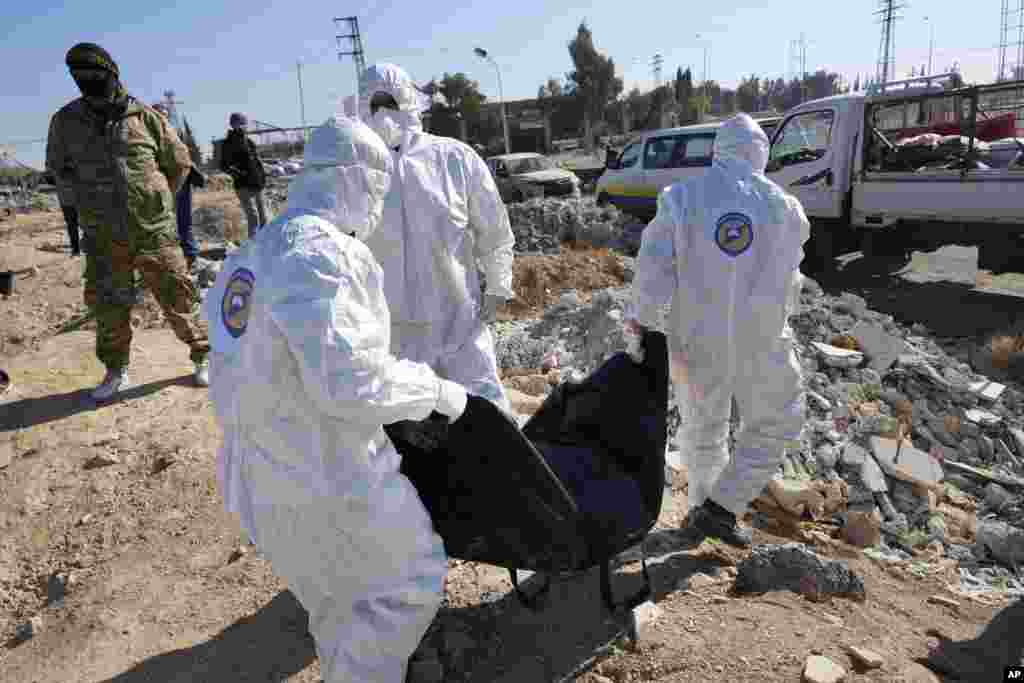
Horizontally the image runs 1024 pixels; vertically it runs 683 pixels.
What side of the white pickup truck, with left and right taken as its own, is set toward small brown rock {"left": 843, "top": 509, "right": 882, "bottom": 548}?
left

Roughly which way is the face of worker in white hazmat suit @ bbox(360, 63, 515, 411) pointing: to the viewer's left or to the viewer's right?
to the viewer's left

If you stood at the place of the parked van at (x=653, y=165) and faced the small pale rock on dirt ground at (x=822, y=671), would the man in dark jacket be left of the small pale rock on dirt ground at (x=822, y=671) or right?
right

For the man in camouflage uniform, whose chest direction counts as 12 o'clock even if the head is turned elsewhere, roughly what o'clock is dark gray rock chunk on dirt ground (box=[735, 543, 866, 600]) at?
The dark gray rock chunk on dirt ground is roughly at 11 o'clock from the man in camouflage uniform.

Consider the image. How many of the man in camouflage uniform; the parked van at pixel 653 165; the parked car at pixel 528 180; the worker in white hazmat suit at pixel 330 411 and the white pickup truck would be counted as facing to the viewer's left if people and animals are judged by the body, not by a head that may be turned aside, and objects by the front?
2

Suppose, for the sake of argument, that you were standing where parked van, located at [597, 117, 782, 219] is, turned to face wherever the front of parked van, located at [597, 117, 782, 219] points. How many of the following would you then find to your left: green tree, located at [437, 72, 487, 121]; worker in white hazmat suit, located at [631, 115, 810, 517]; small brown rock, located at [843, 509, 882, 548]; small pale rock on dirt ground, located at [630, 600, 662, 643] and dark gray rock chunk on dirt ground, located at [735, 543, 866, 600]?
4

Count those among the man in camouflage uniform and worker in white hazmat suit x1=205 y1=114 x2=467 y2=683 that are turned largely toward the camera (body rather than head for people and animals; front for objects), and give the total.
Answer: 1

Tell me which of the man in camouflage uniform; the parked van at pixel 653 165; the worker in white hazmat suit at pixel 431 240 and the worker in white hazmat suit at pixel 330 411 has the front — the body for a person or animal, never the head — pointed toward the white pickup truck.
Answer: the worker in white hazmat suit at pixel 330 411

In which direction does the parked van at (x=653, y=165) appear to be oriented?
to the viewer's left

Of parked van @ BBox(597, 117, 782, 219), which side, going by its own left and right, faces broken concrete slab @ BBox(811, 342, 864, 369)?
left

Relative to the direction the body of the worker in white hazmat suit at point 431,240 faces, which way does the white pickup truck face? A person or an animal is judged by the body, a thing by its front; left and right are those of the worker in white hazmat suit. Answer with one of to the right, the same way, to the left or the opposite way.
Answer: to the right

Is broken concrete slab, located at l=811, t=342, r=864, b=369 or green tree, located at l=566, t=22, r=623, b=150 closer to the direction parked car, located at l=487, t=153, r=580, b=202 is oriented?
the broken concrete slab

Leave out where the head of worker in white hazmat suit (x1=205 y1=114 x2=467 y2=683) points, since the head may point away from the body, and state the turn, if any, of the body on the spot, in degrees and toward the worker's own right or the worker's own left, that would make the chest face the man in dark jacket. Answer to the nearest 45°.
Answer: approximately 45° to the worker's own left
